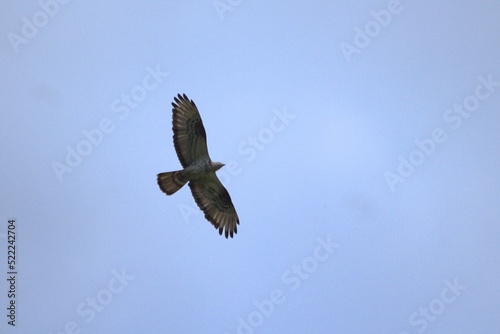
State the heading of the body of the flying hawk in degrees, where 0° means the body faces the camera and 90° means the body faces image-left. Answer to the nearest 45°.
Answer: approximately 270°
